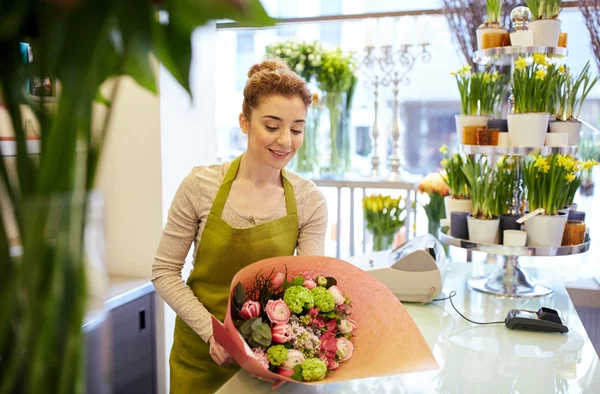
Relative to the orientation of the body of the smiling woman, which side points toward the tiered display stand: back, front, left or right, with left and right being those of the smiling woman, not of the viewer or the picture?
left

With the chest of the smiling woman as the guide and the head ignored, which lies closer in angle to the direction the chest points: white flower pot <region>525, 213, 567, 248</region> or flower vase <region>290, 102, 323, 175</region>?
the white flower pot

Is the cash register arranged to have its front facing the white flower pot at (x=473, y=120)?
no

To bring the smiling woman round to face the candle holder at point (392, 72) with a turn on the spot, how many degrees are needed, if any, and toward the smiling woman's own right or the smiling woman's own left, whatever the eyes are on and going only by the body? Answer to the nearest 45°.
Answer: approximately 90° to the smiling woman's own left

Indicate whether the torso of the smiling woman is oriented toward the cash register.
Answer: no

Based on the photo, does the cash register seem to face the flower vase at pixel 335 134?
no

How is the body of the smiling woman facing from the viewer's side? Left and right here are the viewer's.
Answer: facing the viewer and to the right of the viewer

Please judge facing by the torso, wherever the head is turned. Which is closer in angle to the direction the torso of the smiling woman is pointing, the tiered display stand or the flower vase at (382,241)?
the tiered display stand

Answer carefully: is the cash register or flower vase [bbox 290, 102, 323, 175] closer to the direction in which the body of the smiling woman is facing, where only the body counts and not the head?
the cash register

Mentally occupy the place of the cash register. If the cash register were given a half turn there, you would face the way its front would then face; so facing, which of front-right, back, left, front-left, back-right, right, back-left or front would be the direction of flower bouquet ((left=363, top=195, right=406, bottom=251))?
left
